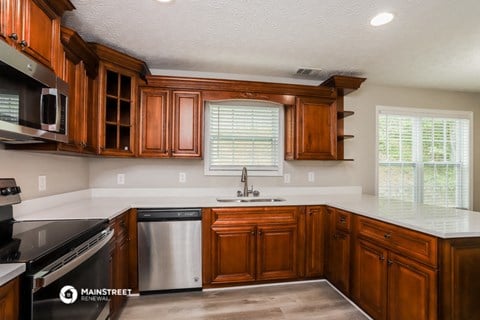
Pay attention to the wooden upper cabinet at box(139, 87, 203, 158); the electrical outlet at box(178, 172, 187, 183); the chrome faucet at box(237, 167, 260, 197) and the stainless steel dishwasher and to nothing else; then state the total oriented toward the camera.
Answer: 4

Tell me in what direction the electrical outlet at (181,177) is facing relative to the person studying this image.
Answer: facing the viewer

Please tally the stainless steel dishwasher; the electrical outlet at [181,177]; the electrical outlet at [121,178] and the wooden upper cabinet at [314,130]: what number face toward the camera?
4

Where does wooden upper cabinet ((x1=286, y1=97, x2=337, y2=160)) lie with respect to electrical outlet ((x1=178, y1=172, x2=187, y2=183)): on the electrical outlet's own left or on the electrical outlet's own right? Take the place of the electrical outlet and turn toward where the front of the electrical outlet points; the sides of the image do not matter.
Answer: on the electrical outlet's own left

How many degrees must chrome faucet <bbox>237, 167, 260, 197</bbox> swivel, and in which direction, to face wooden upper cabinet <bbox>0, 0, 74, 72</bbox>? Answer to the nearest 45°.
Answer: approximately 45° to its right

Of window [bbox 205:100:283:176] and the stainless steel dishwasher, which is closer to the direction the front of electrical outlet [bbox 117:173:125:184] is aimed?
the stainless steel dishwasher

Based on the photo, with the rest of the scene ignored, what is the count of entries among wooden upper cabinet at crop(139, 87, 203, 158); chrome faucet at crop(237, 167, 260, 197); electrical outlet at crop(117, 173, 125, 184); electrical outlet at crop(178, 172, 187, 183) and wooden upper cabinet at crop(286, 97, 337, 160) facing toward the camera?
5

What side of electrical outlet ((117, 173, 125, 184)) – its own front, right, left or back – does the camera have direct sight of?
front

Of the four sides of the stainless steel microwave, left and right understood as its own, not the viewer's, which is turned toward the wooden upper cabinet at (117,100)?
left

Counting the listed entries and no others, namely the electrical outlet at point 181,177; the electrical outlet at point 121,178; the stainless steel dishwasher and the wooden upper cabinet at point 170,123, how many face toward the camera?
4
